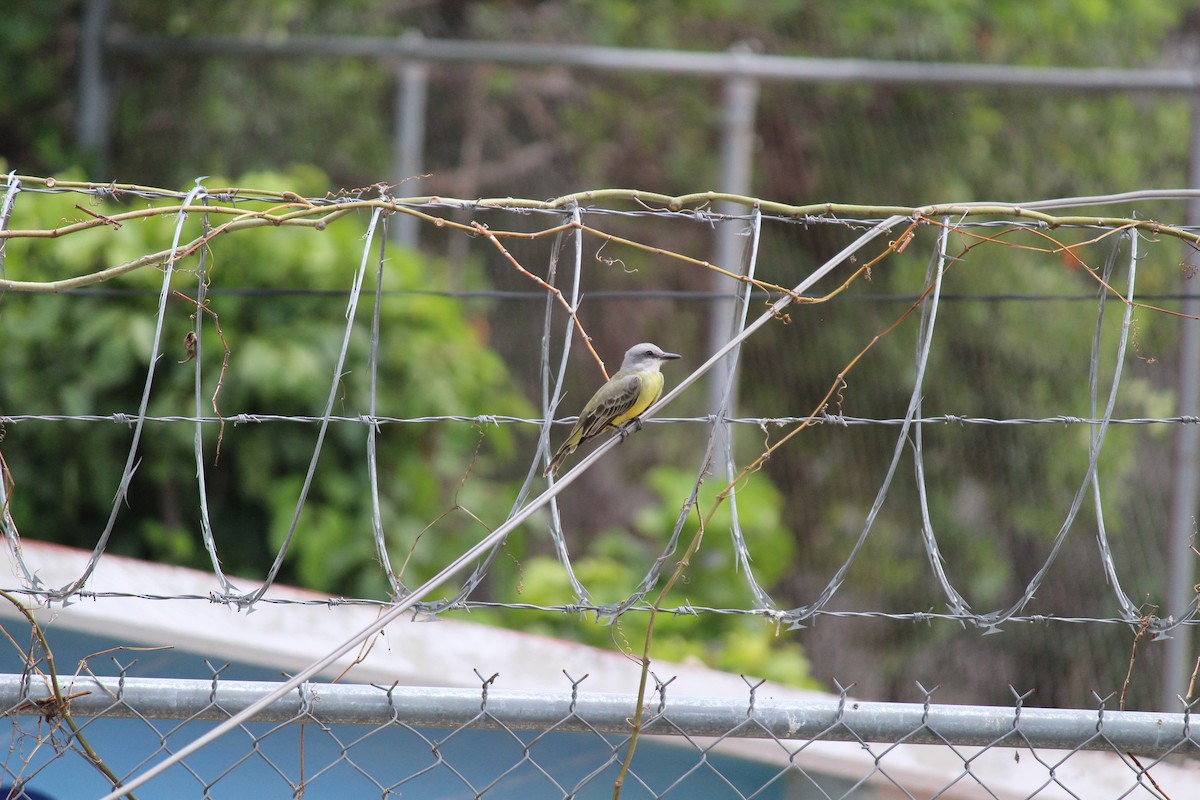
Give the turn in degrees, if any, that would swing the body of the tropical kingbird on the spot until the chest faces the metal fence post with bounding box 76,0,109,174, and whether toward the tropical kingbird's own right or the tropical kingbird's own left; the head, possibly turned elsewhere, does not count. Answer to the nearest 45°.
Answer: approximately 135° to the tropical kingbird's own left

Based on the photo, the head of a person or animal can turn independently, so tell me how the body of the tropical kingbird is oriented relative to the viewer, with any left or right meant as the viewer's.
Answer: facing to the right of the viewer

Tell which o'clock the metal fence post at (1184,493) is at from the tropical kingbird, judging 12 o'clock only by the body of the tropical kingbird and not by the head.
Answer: The metal fence post is roughly at 11 o'clock from the tropical kingbird.

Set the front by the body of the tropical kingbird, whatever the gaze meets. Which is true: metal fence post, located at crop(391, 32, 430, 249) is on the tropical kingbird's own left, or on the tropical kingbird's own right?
on the tropical kingbird's own left

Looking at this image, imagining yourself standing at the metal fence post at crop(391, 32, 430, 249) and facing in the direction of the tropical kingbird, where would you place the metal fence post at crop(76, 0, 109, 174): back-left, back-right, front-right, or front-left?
back-right
